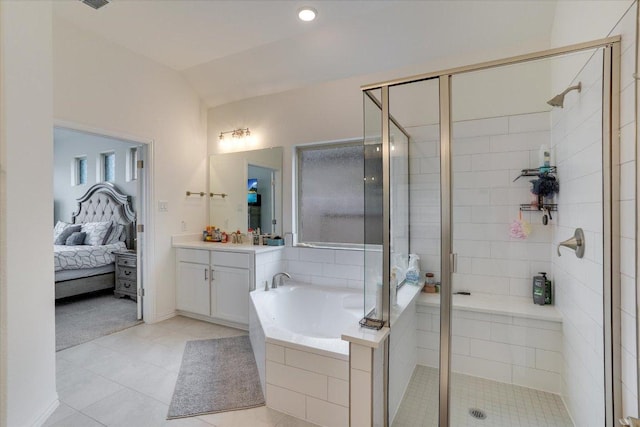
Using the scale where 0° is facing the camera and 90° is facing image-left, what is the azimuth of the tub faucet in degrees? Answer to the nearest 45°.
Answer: approximately 315°

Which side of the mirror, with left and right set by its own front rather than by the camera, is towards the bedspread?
right

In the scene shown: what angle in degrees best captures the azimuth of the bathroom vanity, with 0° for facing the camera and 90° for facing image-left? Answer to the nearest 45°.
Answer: approximately 45°

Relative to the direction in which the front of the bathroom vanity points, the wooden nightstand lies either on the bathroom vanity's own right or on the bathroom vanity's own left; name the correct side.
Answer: on the bathroom vanity's own right

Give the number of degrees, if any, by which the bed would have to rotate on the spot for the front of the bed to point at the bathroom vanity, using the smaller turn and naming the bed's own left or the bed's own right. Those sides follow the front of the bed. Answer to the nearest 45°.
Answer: approximately 45° to the bed's own left

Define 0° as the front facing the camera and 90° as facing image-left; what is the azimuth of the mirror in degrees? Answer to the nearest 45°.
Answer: approximately 45°
